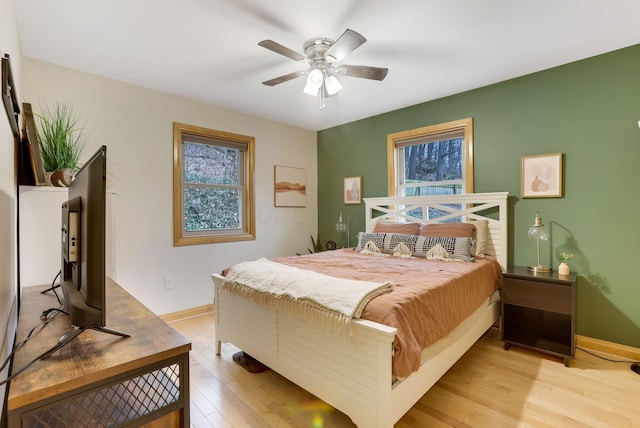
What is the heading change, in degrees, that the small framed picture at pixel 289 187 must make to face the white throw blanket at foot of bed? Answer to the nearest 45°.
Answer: approximately 45° to its right

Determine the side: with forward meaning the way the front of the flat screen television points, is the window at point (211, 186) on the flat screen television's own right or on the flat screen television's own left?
on the flat screen television's own left

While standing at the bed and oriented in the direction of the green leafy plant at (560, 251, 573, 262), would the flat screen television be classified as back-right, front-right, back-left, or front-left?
back-right

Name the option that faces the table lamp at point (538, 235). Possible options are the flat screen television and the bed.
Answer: the flat screen television

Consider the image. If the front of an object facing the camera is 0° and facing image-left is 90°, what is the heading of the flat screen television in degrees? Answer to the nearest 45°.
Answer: approximately 270°

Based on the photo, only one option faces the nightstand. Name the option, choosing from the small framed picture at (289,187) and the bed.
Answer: the small framed picture

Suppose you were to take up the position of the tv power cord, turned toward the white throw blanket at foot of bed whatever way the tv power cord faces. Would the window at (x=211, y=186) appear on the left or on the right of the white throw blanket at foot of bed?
left

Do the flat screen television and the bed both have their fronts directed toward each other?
yes

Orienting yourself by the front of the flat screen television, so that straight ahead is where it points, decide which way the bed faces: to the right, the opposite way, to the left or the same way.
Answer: the opposite way

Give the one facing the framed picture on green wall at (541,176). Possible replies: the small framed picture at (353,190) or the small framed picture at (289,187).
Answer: the small framed picture at (289,187)

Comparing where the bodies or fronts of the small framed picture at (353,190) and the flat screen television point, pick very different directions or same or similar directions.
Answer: very different directions

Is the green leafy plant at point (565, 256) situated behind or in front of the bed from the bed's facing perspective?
behind

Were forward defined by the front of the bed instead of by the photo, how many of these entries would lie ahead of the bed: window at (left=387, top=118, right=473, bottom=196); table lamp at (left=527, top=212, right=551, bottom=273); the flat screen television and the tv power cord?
2

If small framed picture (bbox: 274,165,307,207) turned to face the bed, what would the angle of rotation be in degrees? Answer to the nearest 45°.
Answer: approximately 45° to its right
